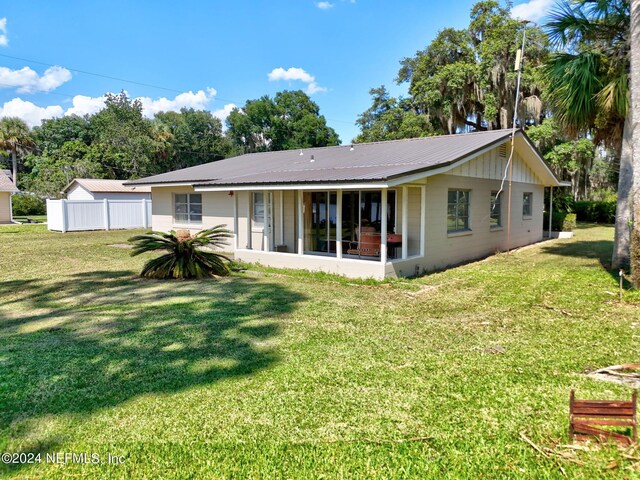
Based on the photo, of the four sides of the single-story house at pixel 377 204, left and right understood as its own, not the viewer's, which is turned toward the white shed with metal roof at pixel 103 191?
right

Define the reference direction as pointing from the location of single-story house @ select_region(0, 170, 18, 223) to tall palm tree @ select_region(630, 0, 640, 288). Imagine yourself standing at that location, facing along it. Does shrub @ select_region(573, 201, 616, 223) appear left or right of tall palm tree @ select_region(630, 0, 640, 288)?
left

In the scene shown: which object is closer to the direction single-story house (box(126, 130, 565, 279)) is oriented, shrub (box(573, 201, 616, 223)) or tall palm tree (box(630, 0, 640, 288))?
the tall palm tree

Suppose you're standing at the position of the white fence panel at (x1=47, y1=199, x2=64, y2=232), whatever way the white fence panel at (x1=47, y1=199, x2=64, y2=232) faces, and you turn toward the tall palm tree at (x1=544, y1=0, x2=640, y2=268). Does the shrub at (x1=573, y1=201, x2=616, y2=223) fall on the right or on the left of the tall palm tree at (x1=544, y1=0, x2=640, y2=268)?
left

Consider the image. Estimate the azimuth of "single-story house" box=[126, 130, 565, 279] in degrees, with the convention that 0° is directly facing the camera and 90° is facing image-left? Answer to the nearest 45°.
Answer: approximately 45°

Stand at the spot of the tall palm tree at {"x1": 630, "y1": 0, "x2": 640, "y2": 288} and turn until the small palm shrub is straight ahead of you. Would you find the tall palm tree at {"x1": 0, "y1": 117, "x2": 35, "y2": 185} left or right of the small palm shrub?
right

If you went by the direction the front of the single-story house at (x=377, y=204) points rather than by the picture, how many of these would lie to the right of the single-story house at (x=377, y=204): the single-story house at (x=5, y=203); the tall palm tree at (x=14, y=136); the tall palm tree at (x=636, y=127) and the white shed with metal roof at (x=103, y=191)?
3

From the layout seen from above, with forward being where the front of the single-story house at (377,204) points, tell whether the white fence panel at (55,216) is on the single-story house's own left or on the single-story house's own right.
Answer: on the single-story house's own right

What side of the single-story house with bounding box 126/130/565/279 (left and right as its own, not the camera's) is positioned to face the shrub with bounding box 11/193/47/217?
right

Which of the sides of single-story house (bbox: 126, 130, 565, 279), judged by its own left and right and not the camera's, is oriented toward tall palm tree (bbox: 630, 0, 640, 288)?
left

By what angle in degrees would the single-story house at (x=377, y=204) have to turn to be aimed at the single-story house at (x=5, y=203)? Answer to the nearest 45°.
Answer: approximately 90° to its right

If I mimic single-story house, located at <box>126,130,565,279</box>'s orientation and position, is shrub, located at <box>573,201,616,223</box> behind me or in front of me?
behind
